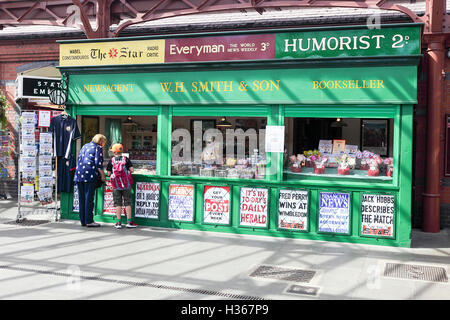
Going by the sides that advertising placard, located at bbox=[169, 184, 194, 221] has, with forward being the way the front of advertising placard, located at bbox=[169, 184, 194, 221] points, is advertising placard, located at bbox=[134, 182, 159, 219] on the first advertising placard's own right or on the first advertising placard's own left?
on the first advertising placard's own right

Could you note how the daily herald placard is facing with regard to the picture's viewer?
facing the viewer

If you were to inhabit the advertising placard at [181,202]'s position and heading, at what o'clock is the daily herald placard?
The daily herald placard is roughly at 10 o'clock from the advertising placard.

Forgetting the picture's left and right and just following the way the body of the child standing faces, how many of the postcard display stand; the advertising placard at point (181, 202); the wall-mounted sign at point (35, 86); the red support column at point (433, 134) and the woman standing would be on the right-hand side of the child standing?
2

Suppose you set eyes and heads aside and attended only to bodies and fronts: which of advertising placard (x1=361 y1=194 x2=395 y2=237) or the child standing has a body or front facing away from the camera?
the child standing

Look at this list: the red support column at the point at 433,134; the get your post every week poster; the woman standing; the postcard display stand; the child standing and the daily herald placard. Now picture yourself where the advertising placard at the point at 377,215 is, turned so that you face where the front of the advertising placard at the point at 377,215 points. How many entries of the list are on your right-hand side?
5

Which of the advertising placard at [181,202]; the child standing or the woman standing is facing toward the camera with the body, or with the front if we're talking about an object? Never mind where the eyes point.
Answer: the advertising placard

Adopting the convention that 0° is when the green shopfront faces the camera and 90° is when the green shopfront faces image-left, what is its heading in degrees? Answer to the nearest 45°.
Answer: approximately 0°

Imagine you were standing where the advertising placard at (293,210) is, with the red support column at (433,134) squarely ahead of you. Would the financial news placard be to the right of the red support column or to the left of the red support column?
right

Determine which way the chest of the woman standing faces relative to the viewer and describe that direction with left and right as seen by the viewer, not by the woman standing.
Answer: facing away from the viewer and to the right of the viewer

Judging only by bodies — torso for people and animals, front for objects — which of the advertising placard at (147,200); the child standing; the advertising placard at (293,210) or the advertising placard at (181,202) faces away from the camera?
the child standing

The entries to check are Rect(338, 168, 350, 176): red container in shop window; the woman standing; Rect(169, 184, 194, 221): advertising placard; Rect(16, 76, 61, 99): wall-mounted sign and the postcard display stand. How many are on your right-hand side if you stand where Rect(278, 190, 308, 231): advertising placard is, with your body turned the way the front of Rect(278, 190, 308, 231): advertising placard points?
4

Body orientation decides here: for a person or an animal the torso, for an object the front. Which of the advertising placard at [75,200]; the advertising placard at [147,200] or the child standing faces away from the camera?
the child standing

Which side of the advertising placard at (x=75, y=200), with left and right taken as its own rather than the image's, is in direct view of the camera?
front
